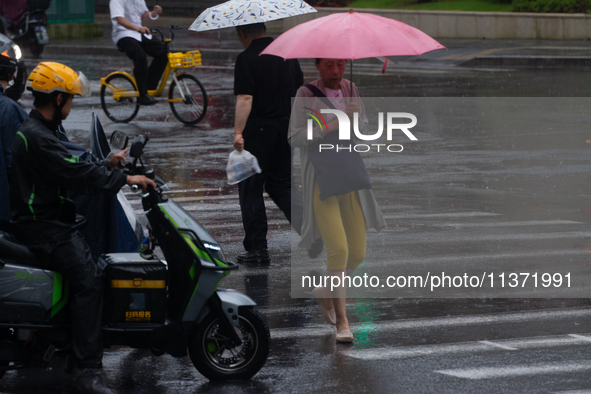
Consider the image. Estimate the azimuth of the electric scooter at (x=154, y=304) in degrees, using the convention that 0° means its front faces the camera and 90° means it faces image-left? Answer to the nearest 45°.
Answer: approximately 270°

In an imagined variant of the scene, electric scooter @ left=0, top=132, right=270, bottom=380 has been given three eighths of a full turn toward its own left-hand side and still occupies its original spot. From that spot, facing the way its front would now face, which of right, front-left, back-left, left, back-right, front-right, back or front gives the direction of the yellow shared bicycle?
front-right

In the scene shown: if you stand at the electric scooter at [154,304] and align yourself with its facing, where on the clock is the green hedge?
The green hedge is roughly at 10 o'clock from the electric scooter.

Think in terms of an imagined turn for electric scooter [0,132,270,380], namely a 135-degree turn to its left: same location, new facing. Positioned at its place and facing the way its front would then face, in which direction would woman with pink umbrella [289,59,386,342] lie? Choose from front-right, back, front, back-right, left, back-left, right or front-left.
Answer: right
